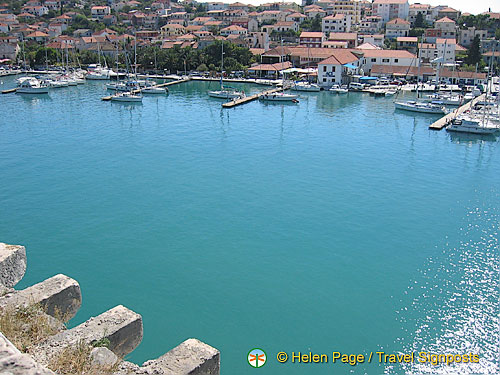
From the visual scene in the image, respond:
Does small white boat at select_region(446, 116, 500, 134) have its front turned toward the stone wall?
no

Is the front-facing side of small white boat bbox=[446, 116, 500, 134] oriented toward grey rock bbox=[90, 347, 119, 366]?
no

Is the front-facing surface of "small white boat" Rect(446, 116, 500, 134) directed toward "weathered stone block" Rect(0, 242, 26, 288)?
no
